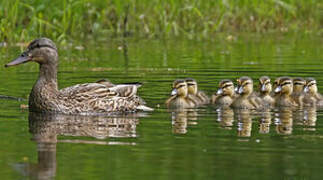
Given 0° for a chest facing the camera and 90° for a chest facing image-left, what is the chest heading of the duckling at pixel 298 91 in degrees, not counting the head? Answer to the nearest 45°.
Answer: approximately 45°

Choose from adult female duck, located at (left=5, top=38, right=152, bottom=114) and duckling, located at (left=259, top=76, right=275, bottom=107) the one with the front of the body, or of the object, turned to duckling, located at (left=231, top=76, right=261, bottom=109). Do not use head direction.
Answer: duckling, located at (left=259, top=76, right=275, bottom=107)

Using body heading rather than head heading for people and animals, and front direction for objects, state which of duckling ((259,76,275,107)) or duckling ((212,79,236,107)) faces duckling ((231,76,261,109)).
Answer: duckling ((259,76,275,107))

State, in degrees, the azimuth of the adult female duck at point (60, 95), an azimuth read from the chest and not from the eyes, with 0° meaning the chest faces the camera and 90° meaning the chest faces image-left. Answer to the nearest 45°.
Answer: approximately 90°

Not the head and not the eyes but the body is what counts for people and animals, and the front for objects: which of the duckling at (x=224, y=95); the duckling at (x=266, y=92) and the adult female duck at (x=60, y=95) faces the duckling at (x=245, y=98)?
the duckling at (x=266, y=92)

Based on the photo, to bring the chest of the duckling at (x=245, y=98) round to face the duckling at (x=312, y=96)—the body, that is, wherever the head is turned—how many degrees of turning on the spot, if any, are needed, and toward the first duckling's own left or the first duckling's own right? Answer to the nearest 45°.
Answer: approximately 135° to the first duckling's own left

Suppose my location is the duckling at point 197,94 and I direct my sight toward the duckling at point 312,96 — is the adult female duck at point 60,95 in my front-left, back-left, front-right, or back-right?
back-right

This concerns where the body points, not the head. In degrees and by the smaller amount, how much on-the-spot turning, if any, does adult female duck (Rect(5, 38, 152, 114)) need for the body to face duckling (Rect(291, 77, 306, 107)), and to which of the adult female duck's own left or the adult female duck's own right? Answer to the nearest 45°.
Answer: approximately 180°
